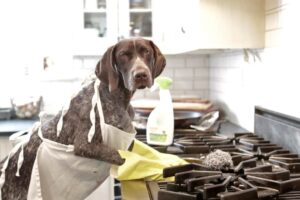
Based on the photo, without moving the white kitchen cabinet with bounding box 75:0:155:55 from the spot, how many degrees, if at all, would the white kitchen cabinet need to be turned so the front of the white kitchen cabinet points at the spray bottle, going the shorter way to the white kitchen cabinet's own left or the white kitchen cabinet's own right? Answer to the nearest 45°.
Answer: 0° — it already faces it

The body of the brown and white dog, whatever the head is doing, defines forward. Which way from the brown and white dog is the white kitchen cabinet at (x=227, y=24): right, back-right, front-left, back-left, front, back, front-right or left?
front-left

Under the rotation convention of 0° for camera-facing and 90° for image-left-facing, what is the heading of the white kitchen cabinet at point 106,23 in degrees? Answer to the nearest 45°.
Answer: approximately 0°

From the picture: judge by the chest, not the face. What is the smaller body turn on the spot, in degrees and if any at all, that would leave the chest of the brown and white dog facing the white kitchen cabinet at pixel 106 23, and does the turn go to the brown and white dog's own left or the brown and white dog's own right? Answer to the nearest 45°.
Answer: approximately 90° to the brown and white dog's own left

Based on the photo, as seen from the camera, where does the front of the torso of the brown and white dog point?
to the viewer's right
